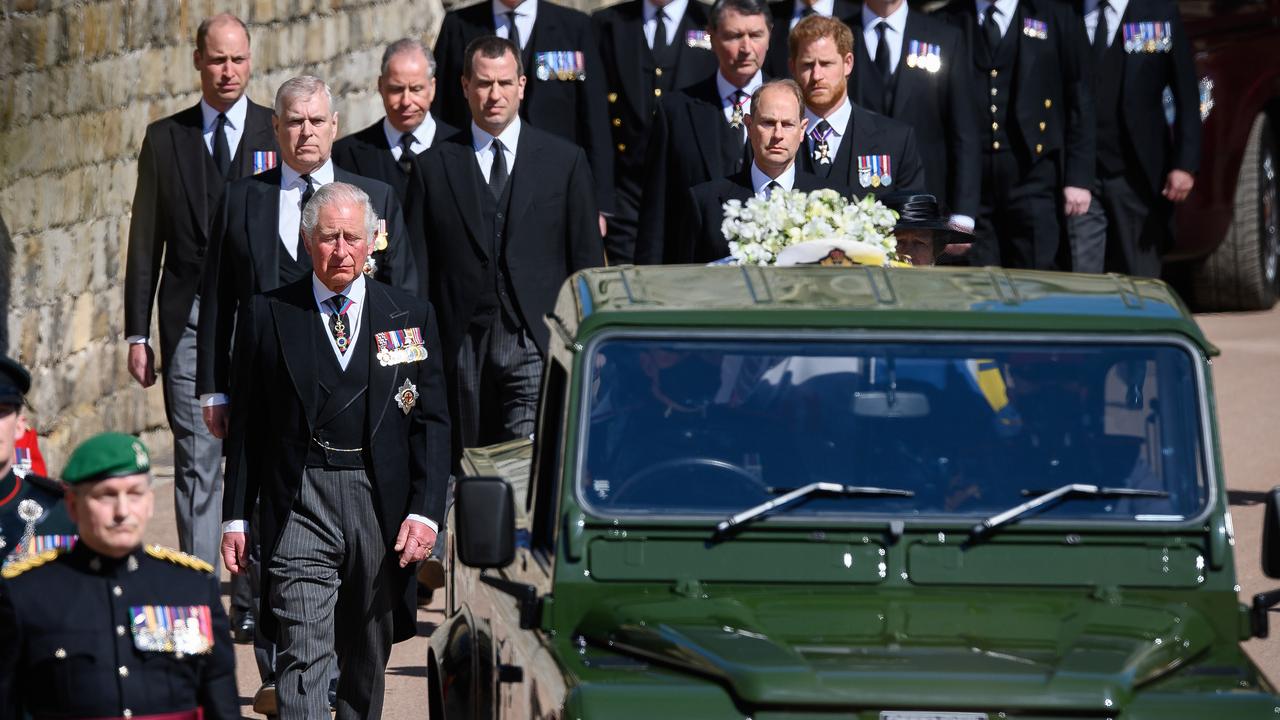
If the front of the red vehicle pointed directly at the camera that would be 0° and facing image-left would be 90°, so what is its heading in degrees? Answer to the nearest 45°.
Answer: approximately 45°

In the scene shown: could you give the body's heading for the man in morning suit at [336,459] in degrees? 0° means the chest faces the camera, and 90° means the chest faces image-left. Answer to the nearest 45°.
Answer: approximately 0°

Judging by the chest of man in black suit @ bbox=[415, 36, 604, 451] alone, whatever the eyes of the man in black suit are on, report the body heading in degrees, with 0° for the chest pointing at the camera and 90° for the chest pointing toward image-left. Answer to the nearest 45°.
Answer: approximately 0°
